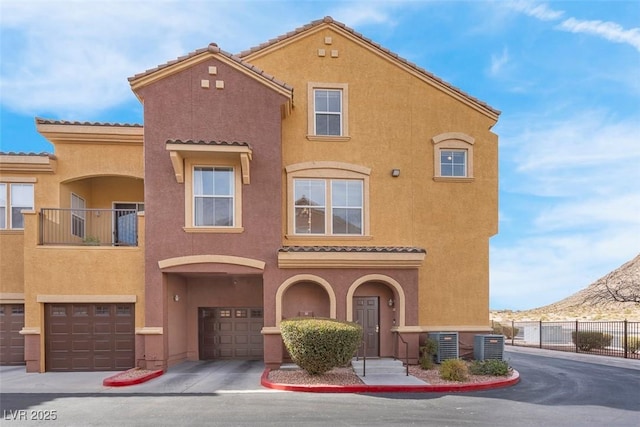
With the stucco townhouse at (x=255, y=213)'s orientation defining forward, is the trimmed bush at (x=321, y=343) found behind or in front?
in front

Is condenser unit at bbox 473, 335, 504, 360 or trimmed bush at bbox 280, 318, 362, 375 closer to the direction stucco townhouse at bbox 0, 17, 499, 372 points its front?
the trimmed bush

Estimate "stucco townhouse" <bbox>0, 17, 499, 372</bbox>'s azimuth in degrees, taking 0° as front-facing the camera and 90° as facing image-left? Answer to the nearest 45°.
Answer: approximately 0°

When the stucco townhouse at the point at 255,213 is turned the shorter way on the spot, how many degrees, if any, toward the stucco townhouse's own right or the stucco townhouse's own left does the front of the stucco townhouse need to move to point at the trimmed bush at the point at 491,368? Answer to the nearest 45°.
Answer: approximately 45° to the stucco townhouse's own left

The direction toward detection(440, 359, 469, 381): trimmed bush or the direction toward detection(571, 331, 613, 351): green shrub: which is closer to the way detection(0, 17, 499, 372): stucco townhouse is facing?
the trimmed bush

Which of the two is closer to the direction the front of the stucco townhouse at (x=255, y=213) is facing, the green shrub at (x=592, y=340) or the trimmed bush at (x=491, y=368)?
the trimmed bush

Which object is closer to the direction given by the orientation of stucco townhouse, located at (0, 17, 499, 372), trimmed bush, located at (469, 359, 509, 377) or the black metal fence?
the trimmed bush
